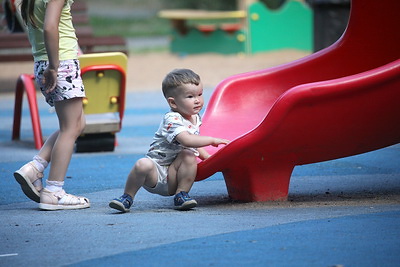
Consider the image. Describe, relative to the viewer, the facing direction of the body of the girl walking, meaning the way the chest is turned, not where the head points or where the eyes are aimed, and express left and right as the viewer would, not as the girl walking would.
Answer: facing to the right of the viewer

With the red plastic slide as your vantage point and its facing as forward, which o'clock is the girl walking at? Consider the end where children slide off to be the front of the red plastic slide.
The girl walking is roughly at 12 o'clock from the red plastic slide.

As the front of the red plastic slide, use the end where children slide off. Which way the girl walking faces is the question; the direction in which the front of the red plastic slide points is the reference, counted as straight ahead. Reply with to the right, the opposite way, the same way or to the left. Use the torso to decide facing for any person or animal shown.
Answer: the opposite way

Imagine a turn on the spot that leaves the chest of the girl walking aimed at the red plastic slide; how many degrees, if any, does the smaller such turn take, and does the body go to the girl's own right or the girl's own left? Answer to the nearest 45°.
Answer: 0° — they already face it

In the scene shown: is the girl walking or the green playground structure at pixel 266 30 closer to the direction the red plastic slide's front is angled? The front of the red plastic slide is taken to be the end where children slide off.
the girl walking

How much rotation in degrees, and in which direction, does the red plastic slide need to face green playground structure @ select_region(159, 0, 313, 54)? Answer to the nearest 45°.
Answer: approximately 90° to its right

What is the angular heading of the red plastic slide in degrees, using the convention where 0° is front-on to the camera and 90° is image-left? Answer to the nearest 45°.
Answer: approximately 90°
